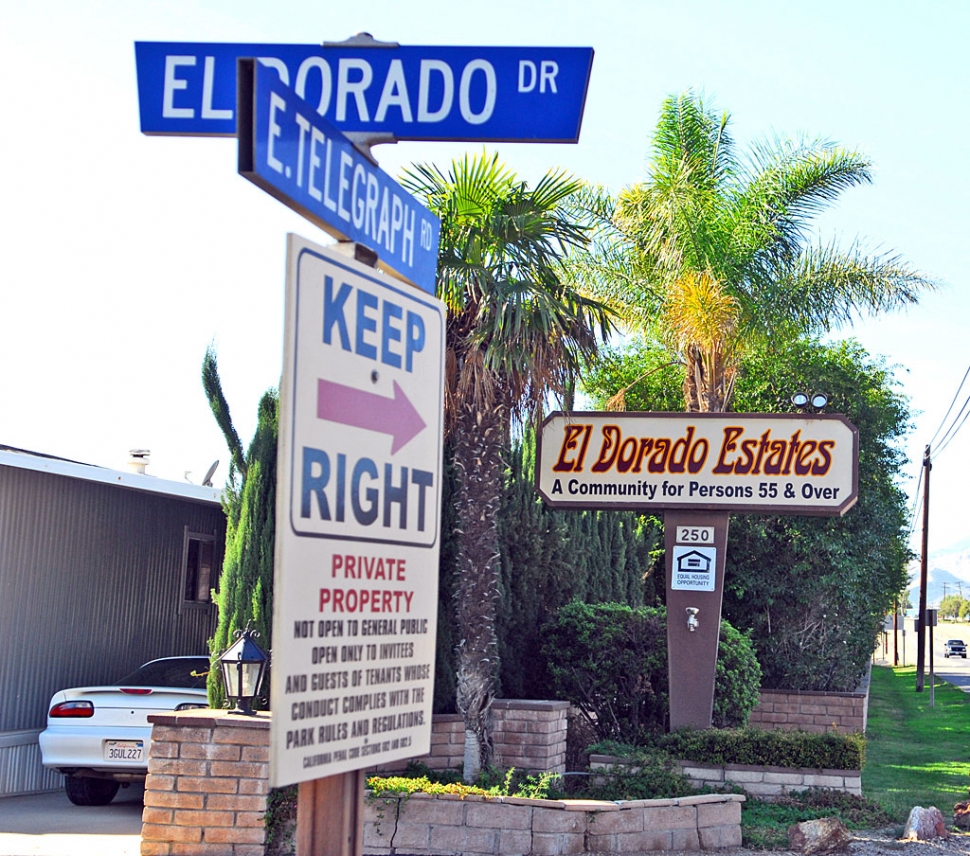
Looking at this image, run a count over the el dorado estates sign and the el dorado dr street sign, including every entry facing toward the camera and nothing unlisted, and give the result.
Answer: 2

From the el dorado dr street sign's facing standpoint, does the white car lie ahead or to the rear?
to the rear

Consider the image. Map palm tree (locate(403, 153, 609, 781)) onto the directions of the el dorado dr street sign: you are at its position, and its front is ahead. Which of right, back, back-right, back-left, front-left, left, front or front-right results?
back

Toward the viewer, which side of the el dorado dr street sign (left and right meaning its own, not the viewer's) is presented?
front

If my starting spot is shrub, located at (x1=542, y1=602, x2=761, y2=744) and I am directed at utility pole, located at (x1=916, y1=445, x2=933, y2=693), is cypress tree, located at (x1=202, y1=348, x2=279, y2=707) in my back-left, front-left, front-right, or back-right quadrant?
back-left

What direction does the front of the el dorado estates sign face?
toward the camera

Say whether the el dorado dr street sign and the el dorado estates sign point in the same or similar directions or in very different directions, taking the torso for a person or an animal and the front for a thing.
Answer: same or similar directions
